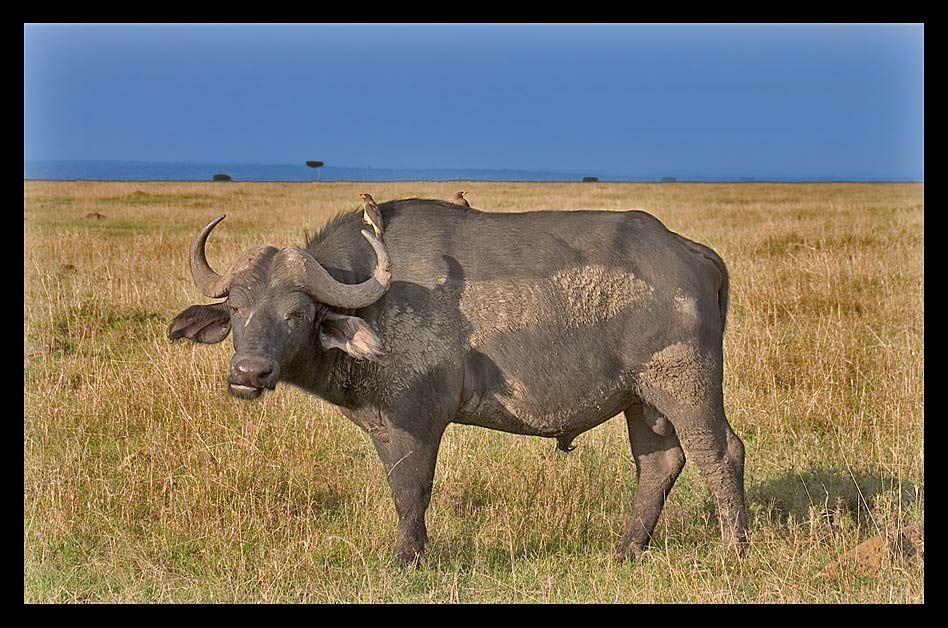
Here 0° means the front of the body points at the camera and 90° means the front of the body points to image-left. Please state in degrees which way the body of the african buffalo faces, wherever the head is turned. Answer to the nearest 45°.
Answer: approximately 90°
